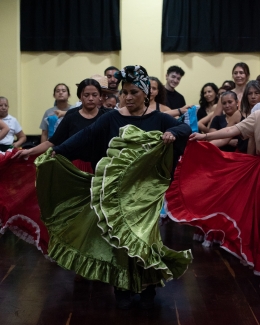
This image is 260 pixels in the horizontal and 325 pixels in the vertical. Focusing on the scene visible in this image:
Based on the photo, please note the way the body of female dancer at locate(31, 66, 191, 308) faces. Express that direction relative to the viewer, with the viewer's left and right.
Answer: facing the viewer

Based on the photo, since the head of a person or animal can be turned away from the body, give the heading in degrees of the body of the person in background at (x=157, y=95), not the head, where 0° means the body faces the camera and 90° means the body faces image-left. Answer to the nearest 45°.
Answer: approximately 0°

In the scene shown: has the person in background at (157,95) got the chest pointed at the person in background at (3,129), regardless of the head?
no

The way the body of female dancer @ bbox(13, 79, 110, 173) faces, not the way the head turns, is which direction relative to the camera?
toward the camera

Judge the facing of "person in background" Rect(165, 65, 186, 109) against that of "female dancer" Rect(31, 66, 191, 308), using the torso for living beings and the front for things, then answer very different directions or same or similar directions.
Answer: same or similar directions

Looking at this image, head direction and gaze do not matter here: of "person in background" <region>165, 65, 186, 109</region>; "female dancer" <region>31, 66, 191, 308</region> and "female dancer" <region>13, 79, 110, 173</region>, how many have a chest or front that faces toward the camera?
3

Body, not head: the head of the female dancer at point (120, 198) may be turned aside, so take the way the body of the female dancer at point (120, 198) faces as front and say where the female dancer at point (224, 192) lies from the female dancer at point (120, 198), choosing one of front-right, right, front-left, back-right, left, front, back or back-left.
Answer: back-left

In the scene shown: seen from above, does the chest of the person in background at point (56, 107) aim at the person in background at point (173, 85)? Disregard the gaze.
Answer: no

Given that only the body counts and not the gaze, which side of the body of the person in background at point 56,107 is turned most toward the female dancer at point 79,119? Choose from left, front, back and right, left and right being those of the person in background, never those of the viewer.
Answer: front

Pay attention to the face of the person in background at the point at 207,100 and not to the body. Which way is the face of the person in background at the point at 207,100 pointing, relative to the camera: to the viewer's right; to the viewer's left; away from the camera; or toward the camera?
toward the camera

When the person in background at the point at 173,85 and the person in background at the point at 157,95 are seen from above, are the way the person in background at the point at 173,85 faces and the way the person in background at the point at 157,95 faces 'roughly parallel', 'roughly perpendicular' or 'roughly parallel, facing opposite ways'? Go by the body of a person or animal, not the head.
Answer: roughly parallel

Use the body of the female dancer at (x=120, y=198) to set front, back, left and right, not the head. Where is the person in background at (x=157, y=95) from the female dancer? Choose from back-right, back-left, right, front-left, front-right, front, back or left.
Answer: back

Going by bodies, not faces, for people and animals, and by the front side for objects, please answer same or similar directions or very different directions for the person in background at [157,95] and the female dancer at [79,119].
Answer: same or similar directions

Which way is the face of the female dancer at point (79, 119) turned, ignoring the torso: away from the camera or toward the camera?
toward the camera

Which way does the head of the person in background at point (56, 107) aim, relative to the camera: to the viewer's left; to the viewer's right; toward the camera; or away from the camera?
toward the camera

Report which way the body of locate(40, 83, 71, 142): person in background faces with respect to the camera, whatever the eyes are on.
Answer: toward the camera

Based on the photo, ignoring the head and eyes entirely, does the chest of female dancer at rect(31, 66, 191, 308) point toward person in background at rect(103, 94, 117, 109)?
no

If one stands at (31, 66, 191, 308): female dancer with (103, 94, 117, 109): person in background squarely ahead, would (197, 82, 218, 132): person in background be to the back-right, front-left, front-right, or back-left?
front-right

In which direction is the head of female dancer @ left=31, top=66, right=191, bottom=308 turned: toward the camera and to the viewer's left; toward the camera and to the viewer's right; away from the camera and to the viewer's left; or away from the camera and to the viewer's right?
toward the camera and to the viewer's left

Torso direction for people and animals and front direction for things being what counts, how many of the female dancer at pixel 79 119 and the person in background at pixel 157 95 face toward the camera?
2
